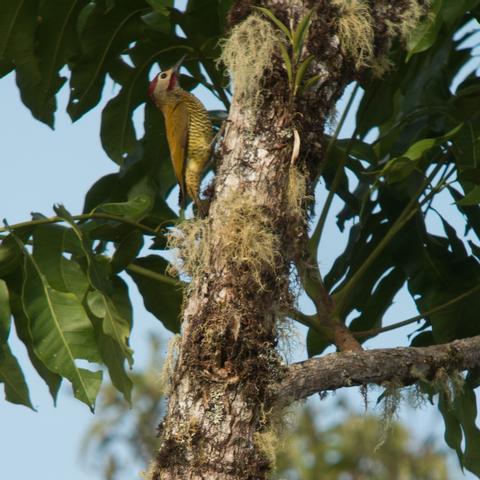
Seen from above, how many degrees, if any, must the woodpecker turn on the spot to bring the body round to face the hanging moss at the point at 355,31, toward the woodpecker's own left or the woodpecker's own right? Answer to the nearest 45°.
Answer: approximately 45° to the woodpecker's own right

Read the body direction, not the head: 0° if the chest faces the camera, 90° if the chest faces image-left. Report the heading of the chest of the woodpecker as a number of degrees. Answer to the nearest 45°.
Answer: approximately 270°
